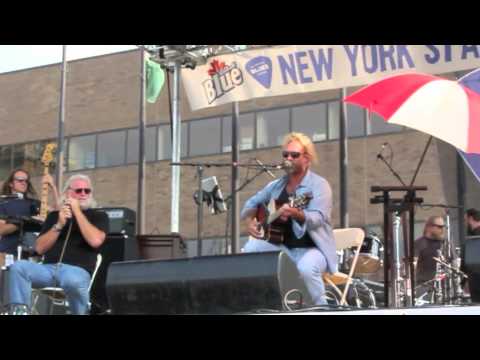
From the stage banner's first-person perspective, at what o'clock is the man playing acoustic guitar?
The man playing acoustic guitar is roughly at 12 o'clock from the stage banner.

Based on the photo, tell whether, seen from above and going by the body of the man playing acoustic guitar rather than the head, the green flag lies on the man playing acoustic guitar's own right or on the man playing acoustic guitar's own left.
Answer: on the man playing acoustic guitar's own right

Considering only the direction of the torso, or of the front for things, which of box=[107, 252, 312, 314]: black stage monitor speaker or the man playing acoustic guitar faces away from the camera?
the black stage monitor speaker

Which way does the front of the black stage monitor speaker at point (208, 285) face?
away from the camera

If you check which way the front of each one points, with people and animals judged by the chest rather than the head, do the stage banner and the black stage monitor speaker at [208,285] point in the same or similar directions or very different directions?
very different directions

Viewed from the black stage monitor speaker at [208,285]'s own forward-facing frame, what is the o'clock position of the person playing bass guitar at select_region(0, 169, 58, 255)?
The person playing bass guitar is roughly at 11 o'clock from the black stage monitor speaker.

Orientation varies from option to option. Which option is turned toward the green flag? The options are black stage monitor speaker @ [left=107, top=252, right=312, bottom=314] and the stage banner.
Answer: the black stage monitor speaker

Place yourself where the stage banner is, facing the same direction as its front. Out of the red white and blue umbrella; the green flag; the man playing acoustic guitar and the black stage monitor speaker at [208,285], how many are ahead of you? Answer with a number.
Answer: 3

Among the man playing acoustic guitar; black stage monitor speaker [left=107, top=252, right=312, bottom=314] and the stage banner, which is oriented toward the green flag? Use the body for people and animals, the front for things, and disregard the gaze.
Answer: the black stage monitor speaker

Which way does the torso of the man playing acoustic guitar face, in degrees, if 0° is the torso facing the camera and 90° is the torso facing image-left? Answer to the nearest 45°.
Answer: approximately 45°

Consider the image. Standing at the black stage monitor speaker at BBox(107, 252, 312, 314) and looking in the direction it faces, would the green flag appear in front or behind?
in front

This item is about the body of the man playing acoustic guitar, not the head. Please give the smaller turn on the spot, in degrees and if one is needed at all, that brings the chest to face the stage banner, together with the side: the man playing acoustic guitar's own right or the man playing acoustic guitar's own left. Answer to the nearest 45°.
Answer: approximately 135° to the man playing acoustic guitar's own right

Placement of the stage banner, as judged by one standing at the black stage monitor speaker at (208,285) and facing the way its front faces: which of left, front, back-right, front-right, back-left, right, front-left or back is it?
front

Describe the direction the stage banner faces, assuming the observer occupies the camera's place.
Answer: facing the viewer
